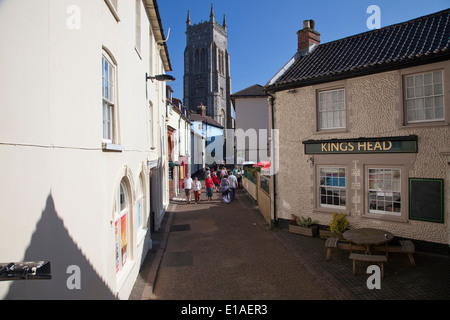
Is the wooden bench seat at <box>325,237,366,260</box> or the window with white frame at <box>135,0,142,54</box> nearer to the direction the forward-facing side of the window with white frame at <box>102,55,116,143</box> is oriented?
the wooden bench seat

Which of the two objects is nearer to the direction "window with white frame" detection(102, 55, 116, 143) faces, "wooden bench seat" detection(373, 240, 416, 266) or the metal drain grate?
the wooden bench seat

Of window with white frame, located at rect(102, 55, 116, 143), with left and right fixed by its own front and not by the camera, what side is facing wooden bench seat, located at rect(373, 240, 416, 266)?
front

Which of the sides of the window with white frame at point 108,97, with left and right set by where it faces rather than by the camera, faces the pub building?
front

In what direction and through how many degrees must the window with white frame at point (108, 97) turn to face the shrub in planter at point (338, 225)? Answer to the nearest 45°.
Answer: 0° — it already faces it

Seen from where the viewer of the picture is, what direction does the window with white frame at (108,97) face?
facing to the right of the viewer

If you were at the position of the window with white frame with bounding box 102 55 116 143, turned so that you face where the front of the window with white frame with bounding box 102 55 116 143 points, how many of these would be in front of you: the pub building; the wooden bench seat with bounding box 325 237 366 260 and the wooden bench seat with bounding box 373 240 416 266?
3

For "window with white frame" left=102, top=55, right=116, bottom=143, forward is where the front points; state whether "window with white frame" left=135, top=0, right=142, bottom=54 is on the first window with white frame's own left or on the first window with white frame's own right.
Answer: on the first window with white frame's own left

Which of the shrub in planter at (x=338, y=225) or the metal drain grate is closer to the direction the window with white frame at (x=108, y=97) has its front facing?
the shrub in planter

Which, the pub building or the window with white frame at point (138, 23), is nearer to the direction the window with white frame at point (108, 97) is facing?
the pub building
